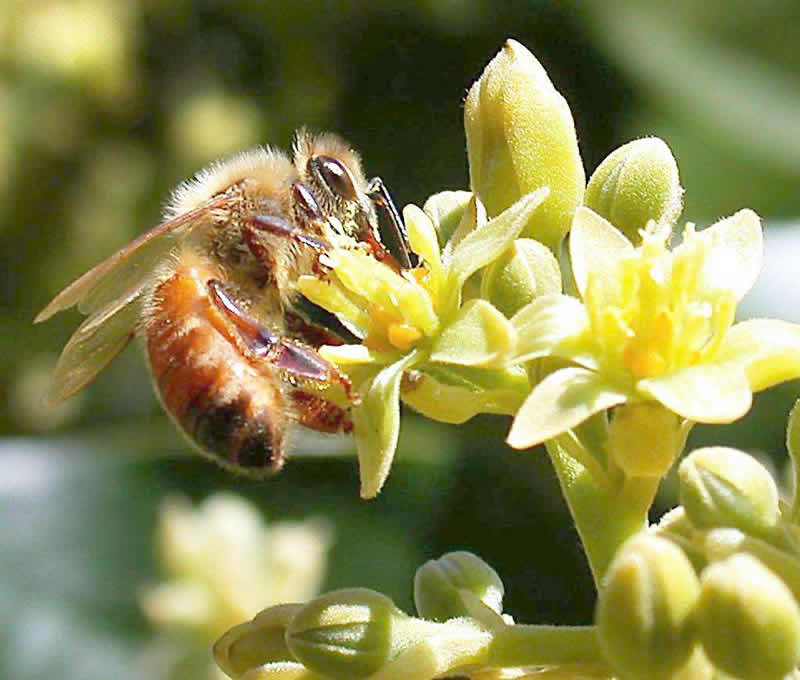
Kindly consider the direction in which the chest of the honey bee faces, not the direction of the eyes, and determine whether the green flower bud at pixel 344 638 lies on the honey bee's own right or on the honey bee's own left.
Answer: on the honey bee's own right

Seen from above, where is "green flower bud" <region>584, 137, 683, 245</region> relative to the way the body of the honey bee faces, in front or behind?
in front

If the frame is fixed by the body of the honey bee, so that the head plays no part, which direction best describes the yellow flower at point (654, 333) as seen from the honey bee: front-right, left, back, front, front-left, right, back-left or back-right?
front-right

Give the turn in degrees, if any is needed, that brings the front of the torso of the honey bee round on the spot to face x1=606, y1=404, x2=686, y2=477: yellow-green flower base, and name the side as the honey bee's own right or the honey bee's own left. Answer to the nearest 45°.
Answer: approximately 45° to the honey bee's own right

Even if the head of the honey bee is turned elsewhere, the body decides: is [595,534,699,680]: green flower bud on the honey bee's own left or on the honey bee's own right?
on the honey bee's own right

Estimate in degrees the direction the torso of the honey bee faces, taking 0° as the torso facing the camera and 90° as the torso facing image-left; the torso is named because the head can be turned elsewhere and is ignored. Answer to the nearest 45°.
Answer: approximately 270°

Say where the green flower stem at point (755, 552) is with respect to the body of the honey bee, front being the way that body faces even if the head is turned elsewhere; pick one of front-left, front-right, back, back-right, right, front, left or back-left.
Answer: front-right
